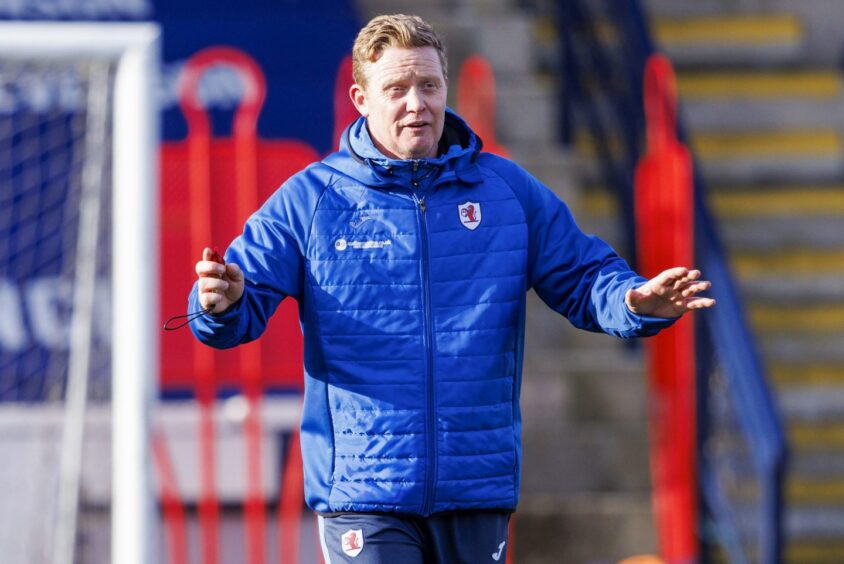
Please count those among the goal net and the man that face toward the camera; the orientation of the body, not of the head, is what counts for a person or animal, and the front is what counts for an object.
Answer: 2

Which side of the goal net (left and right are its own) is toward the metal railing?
left

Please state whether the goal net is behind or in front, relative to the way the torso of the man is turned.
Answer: behind

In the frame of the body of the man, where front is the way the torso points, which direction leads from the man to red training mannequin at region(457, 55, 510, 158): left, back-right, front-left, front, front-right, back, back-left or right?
back

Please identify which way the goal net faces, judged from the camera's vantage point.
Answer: facing the viewer

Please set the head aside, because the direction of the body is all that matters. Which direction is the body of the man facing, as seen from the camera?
toward the camera

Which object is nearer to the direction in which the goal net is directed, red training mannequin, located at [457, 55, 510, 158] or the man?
the man

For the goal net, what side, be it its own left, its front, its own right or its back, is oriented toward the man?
front

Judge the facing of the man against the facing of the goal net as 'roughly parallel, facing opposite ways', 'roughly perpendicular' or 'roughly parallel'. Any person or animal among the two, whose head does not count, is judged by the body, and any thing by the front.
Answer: roughly parallel

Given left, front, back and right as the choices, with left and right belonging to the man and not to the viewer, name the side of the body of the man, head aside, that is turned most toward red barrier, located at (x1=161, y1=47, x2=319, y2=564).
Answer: back

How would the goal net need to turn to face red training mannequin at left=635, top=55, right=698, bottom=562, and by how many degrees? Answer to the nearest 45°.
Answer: approximately 90° to its left
